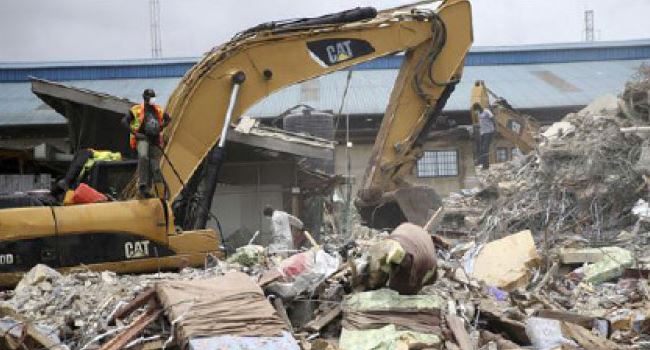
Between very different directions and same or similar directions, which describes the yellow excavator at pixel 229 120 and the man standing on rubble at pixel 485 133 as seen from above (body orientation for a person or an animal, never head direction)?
very different directions

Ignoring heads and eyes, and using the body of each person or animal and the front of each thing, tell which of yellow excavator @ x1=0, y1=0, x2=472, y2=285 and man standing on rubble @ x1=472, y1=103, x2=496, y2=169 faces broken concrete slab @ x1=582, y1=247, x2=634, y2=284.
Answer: the yellow excavator

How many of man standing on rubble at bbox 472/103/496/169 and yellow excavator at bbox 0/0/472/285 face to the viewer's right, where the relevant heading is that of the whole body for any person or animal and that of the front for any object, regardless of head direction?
1

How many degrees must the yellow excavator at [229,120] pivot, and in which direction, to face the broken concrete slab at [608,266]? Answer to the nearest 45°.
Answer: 0° — it already faces it

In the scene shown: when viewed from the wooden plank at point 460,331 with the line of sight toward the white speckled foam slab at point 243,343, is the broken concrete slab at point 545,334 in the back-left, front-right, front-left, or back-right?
back-left

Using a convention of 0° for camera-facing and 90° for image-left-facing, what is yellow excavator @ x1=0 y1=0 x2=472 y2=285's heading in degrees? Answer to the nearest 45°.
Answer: approximately 270°

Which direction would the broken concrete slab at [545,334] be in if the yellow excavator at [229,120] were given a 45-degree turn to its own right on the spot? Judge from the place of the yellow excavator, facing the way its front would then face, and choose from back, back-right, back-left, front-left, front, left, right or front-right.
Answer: front

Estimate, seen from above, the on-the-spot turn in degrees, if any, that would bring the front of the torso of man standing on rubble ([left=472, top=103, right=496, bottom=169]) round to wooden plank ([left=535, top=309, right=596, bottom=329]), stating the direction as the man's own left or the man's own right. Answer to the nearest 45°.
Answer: approximately 90° to the man's own left
